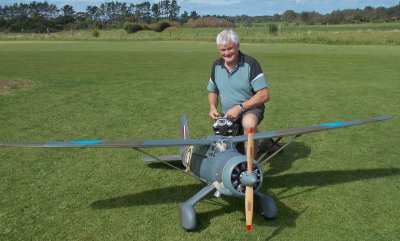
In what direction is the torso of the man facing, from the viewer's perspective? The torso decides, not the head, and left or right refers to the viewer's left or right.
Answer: facing the viewer and to the left of the viewer

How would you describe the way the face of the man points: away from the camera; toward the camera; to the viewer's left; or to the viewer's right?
toward the camera
